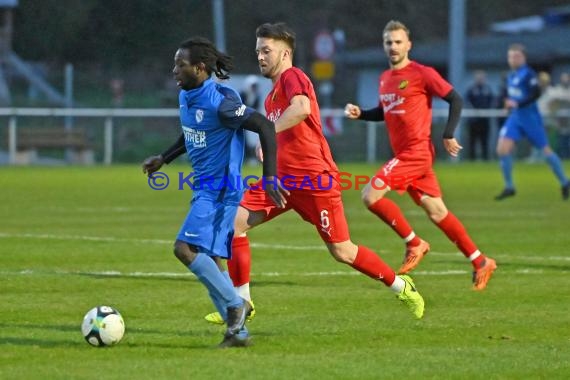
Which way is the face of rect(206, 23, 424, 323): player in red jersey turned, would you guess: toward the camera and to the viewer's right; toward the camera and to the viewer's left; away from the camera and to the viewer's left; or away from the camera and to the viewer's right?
toward the camera and to the viewer's left

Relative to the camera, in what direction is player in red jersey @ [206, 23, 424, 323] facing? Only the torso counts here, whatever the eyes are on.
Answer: to the viewer's left

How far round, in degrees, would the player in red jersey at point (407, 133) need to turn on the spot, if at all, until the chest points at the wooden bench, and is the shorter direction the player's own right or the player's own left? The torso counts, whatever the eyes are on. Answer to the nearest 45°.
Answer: approximately 90° to the player's own right

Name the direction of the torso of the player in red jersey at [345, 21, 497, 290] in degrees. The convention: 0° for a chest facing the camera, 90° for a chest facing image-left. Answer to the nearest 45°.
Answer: approximately 45°

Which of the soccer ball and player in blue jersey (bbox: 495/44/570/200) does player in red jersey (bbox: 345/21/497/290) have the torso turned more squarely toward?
the soccer ball

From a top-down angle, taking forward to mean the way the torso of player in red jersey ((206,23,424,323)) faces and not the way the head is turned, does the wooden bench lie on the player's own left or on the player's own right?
on the player's own right

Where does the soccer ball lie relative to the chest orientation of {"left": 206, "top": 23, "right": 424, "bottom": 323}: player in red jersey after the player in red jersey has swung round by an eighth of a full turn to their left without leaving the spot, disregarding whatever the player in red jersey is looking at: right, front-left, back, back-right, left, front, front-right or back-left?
front

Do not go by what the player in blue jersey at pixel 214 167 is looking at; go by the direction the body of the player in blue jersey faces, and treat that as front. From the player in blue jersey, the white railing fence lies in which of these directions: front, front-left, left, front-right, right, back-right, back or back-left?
back-right

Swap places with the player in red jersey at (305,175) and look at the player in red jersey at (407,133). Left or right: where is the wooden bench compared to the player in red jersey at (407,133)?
left

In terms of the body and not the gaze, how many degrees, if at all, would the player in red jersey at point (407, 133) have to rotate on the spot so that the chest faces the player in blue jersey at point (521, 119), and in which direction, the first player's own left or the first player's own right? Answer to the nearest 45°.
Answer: approximately 135° to the first player's own right

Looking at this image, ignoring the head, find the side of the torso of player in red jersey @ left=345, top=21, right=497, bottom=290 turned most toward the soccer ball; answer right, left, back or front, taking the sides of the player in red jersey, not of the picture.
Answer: front

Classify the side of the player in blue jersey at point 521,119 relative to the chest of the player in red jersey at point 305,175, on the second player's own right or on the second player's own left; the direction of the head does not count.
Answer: on the second player's own right

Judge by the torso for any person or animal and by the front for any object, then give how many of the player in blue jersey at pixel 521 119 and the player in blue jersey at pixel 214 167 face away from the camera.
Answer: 0

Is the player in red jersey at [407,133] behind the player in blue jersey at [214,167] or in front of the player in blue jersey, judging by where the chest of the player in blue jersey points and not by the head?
behind

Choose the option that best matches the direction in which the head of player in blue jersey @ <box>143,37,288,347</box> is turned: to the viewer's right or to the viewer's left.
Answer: to the viewer's left

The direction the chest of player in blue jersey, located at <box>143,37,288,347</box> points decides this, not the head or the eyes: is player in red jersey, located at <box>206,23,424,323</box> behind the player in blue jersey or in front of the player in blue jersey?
behind

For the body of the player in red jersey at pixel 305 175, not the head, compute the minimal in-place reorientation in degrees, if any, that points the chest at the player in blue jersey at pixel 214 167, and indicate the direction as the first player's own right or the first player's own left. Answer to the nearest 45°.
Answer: approximately 45° to the first player's own left

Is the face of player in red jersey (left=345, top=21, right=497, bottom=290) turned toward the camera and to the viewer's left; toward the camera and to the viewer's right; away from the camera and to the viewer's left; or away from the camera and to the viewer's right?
toward the camera and to the viewer's left
